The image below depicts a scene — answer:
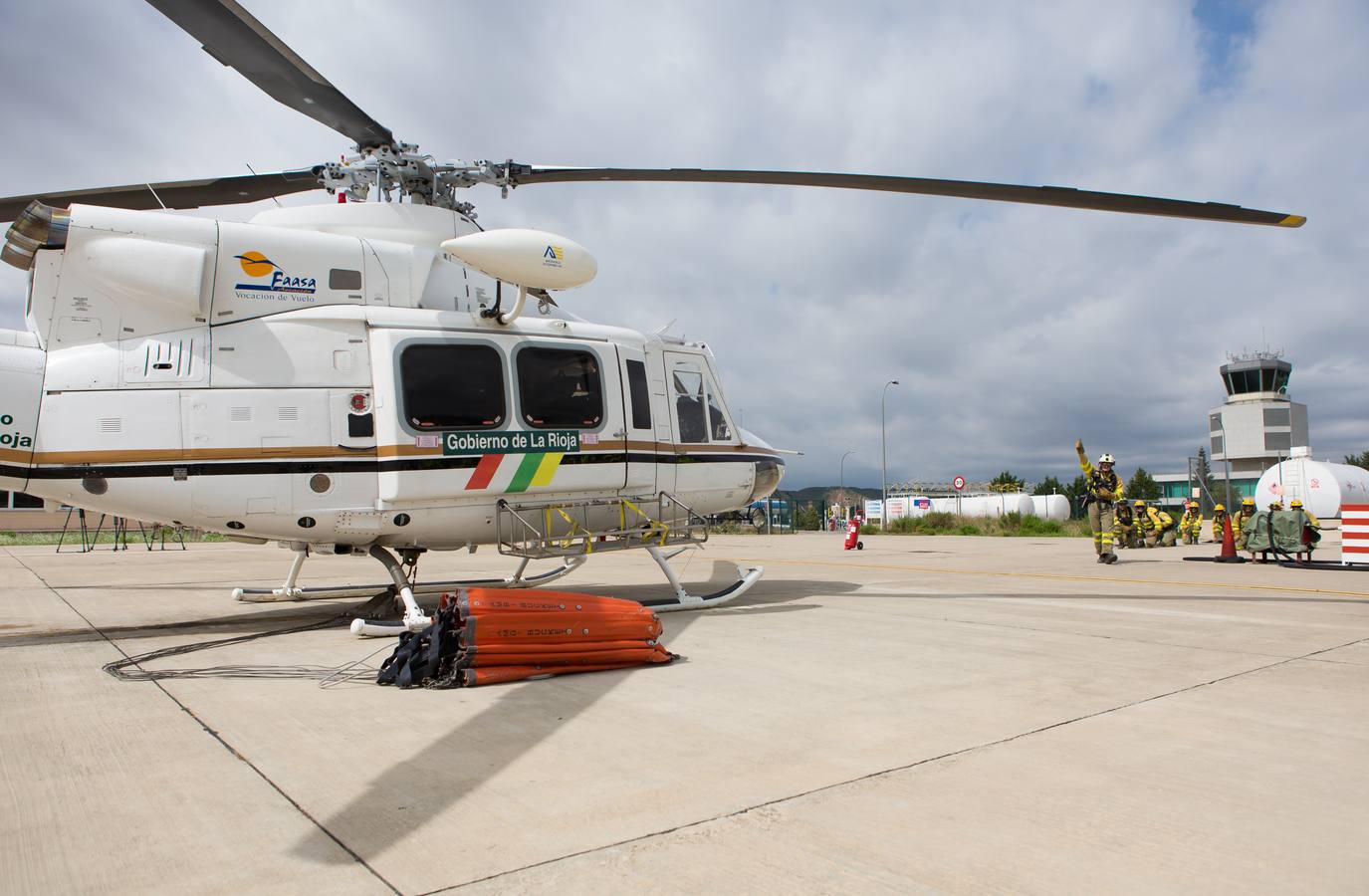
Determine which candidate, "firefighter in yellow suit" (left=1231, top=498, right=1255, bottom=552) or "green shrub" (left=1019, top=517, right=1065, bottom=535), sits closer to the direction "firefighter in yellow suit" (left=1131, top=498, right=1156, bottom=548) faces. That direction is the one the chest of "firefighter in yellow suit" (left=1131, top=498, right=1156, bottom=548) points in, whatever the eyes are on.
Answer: the firefighter in yellow suit

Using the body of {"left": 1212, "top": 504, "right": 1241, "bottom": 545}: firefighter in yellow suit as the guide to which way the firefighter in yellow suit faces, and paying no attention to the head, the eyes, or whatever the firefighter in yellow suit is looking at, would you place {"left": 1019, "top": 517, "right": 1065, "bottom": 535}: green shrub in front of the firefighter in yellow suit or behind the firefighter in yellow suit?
behind

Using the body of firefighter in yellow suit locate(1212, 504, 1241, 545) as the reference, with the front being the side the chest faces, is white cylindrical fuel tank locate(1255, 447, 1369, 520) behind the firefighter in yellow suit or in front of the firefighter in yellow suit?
behind

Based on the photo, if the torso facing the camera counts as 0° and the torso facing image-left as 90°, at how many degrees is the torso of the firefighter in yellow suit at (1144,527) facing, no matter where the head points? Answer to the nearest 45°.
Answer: approximately 45°

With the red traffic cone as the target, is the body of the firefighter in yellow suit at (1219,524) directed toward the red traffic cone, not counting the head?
yes

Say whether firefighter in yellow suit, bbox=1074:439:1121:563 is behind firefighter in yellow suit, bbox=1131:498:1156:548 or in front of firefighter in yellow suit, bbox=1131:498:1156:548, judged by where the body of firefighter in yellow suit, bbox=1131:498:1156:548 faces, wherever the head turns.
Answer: in front
